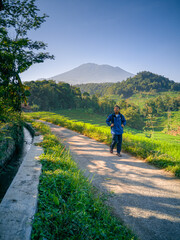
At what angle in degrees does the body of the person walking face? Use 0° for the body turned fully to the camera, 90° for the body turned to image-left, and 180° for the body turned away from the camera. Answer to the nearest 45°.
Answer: approximately 0°

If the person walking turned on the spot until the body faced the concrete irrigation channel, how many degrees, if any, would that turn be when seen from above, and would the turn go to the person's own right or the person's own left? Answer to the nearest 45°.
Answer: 0° — they already face it
